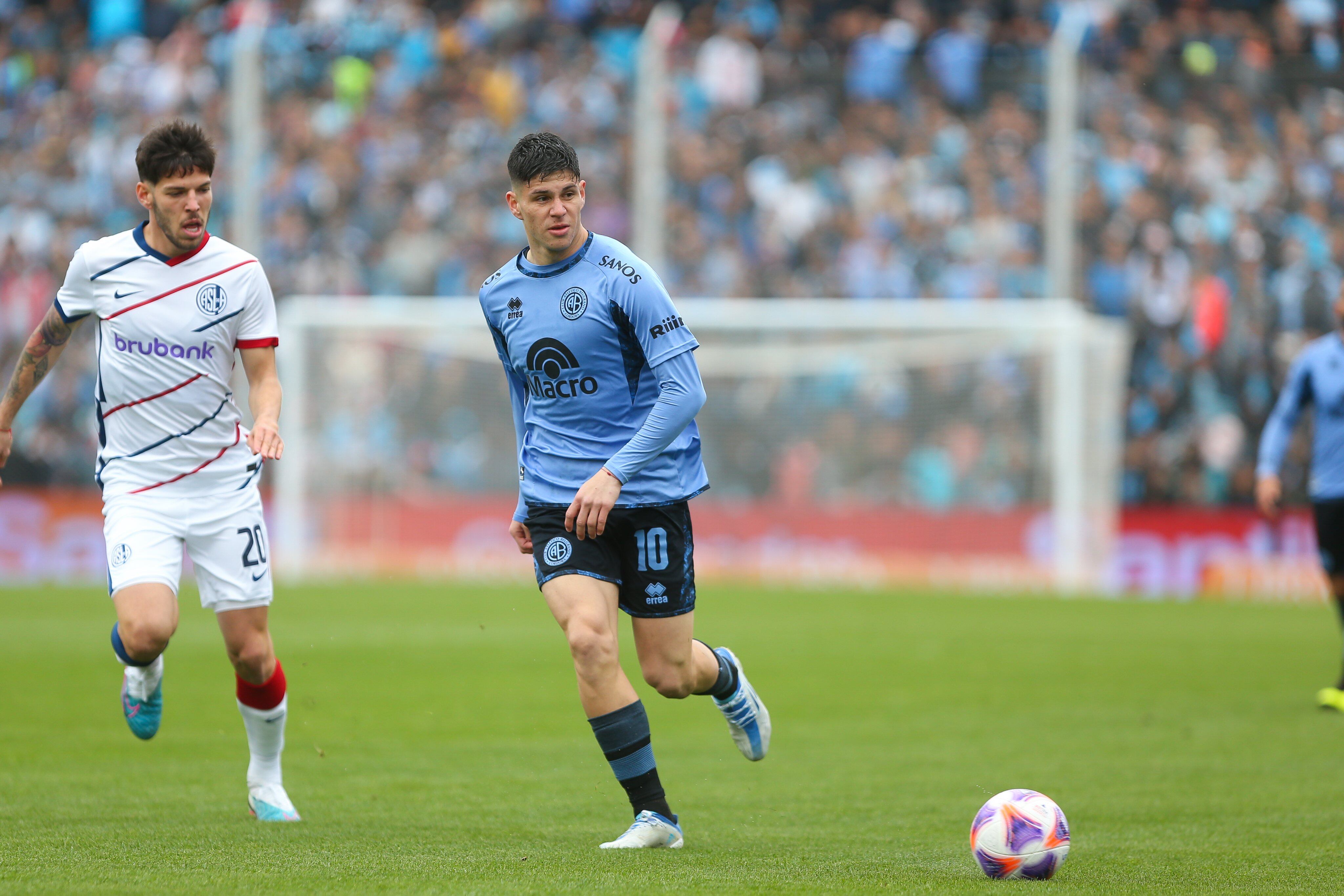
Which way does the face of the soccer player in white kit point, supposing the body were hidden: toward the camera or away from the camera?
toward the camera

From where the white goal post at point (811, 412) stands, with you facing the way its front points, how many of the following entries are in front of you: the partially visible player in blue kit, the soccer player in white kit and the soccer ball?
3

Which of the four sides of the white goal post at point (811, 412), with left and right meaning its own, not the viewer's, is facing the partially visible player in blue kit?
front

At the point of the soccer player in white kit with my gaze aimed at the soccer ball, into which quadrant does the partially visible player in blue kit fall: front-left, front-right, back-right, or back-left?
front-left

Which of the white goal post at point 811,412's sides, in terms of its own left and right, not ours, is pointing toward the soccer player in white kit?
front

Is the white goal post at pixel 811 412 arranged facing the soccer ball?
yes

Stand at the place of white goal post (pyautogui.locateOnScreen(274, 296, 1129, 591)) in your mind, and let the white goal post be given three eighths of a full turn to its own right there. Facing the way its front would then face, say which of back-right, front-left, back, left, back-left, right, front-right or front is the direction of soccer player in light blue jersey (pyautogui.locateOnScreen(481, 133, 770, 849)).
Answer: back-left
